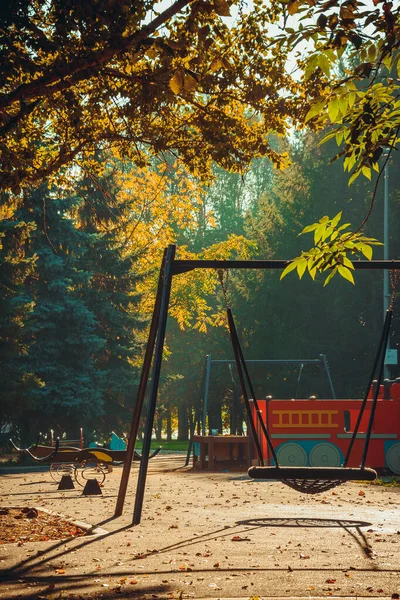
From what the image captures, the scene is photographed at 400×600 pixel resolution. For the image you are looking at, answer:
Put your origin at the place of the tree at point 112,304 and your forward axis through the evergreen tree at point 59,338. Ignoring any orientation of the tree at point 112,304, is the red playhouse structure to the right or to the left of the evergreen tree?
left

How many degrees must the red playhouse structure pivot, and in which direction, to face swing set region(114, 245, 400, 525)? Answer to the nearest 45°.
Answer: approximately 90° to its right
